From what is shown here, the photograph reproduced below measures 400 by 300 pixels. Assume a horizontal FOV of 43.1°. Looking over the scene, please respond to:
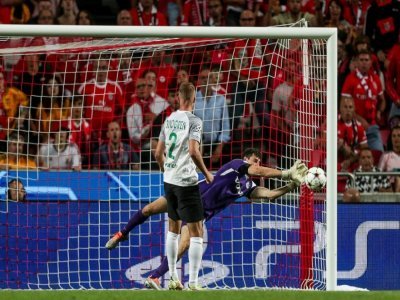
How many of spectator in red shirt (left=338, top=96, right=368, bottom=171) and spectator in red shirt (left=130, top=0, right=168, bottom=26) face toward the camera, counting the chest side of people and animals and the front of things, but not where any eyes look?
2

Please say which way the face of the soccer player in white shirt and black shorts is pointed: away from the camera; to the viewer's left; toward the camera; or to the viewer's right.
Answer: away from the camera

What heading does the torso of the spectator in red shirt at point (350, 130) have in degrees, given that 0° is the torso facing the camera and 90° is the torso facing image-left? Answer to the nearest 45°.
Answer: approximately 0°

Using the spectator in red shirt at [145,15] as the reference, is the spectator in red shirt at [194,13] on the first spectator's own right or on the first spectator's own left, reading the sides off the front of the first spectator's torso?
on the first spectator's own left

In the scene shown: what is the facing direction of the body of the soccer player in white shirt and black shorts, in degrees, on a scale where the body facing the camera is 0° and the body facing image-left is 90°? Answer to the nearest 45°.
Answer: approximately 225°

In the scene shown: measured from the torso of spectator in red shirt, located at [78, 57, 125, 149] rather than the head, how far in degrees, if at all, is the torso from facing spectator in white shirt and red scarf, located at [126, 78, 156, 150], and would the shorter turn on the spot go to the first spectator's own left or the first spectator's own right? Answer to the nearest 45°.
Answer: approximately 90° to the first spectator's own left

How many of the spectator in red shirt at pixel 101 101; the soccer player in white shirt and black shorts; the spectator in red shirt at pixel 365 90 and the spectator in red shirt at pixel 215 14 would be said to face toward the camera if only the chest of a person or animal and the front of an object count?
3
